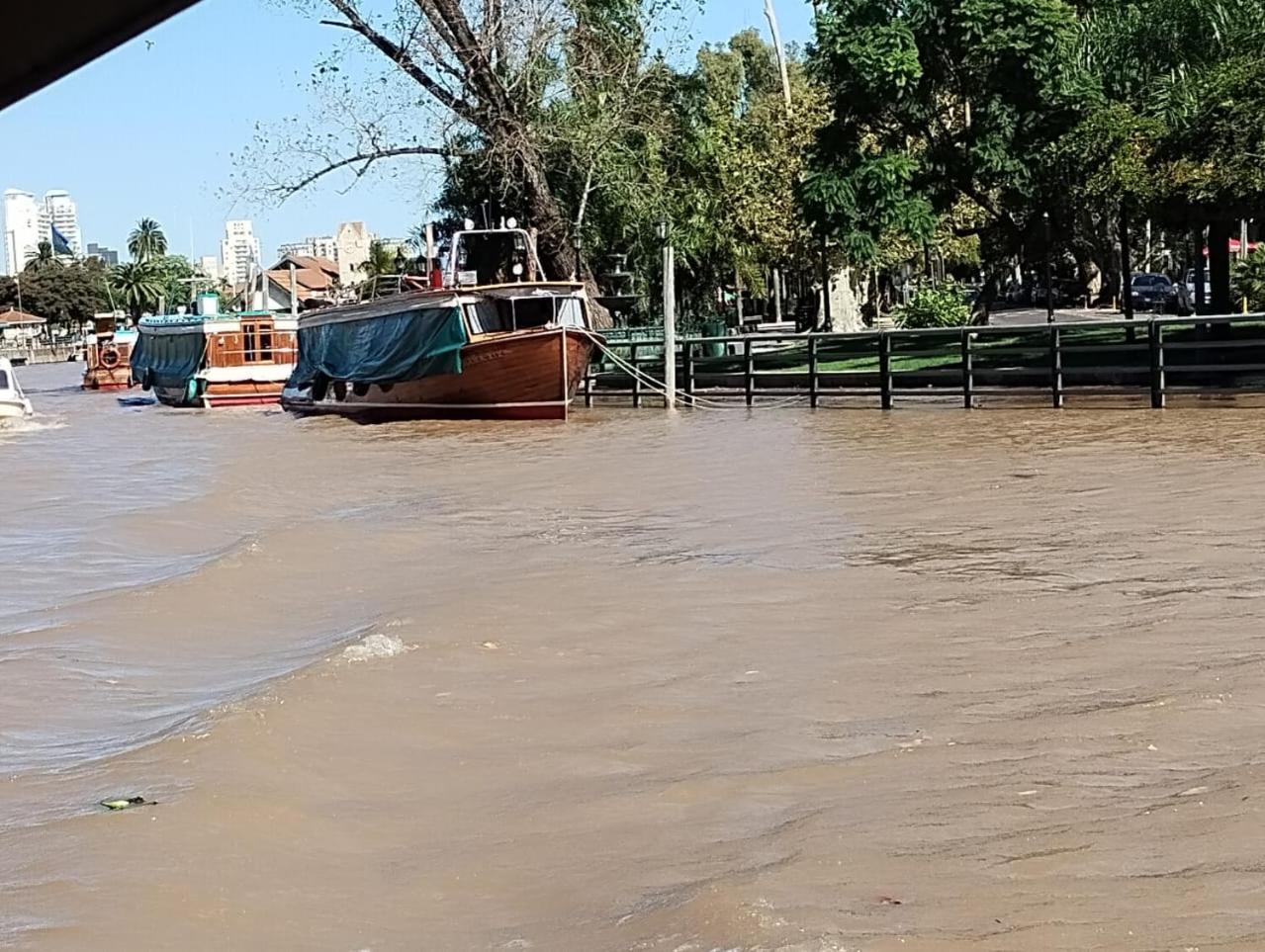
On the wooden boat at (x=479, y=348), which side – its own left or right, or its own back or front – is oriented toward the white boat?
back

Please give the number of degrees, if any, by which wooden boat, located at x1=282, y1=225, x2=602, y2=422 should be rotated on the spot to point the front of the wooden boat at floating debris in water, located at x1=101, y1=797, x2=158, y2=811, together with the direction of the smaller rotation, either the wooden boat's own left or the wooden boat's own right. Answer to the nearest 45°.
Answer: approximately 45° to the wooden boat's own right

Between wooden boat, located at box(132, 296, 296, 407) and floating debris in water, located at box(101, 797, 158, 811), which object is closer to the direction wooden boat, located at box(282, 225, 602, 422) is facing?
the floating debris in water

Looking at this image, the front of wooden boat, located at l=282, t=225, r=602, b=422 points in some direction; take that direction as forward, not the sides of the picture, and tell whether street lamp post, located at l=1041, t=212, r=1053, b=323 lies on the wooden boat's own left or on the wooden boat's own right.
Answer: on the wooden boat's own left

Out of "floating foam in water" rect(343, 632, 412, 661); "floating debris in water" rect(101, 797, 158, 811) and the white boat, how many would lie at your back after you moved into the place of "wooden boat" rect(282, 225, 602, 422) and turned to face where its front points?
1

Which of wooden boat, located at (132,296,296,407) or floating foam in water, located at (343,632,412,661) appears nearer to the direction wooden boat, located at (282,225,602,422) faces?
the floating foam in water

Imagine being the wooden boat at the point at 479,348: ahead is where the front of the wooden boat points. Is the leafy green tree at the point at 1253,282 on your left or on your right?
on your left

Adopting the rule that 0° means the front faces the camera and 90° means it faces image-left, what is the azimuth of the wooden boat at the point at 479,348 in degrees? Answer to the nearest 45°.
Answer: approximately 315°

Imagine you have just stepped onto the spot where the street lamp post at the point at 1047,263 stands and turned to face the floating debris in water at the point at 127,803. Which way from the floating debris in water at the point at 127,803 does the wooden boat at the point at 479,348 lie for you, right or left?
right

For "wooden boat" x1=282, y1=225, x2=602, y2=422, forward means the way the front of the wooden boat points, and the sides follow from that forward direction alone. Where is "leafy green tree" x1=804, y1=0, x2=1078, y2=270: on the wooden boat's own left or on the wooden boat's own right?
on the wooden boat's own left

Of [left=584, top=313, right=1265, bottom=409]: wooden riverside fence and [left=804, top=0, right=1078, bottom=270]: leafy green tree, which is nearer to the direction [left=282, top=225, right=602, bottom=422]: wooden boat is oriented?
the wooden riverside fence
